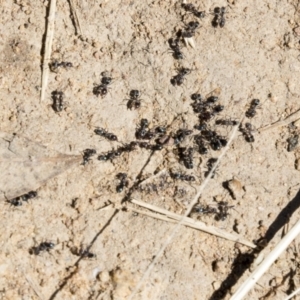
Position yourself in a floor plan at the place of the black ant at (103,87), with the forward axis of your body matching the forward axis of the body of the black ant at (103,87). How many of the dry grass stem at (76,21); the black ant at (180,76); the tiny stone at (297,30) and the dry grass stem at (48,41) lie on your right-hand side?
2

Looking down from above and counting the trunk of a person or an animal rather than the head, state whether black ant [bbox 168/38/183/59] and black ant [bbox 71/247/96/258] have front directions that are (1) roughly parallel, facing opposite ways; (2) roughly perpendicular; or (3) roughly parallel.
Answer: roughly perpendicular
